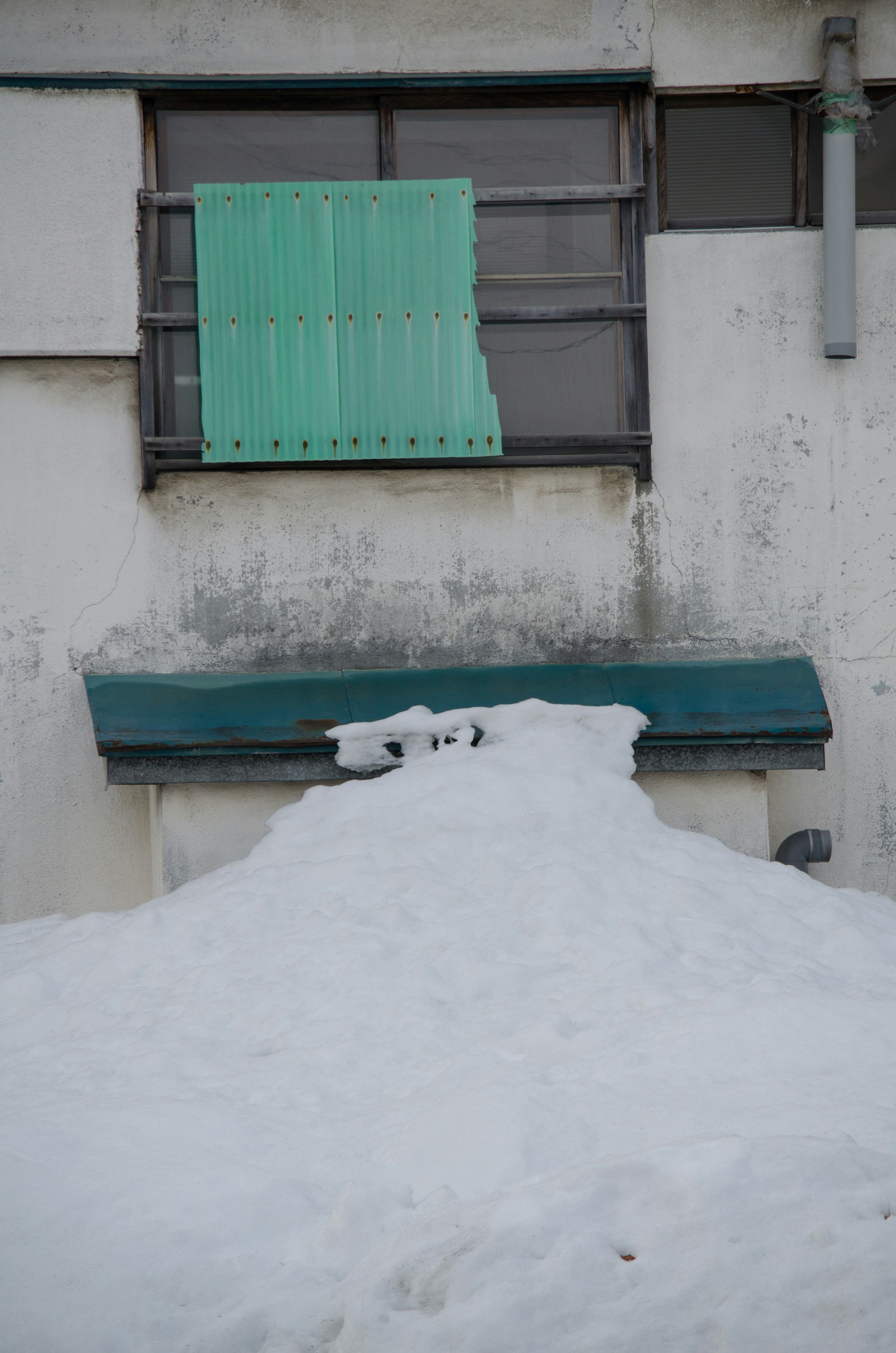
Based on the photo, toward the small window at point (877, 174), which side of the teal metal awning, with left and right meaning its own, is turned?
left

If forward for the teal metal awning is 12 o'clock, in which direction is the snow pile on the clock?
The snow pile is roughly at 12 o'clock from the teal metal awning.

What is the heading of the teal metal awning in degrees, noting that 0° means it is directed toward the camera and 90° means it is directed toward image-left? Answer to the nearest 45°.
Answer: approximately 0°
